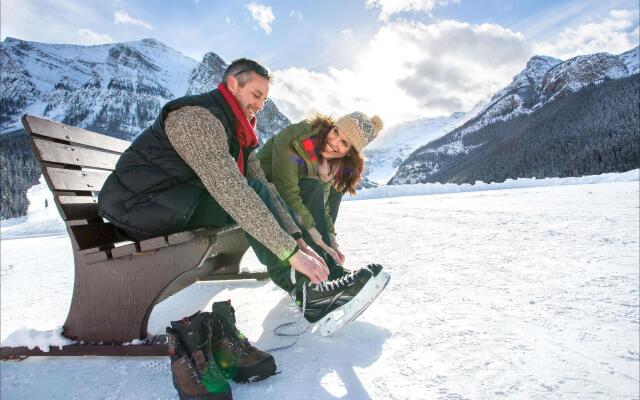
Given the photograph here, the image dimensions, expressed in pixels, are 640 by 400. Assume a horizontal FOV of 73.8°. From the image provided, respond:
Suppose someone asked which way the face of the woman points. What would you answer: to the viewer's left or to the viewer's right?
to the viewer's left

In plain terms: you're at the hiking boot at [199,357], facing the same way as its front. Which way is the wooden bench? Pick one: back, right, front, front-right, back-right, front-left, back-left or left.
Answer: back

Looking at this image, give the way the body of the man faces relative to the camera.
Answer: to the viewer's right

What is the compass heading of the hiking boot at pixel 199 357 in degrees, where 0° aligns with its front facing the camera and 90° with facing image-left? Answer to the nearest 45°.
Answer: approximately 315°

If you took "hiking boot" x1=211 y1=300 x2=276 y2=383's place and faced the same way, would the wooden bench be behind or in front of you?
behind
